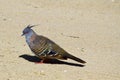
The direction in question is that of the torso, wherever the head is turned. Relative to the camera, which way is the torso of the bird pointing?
to the viewer's left
